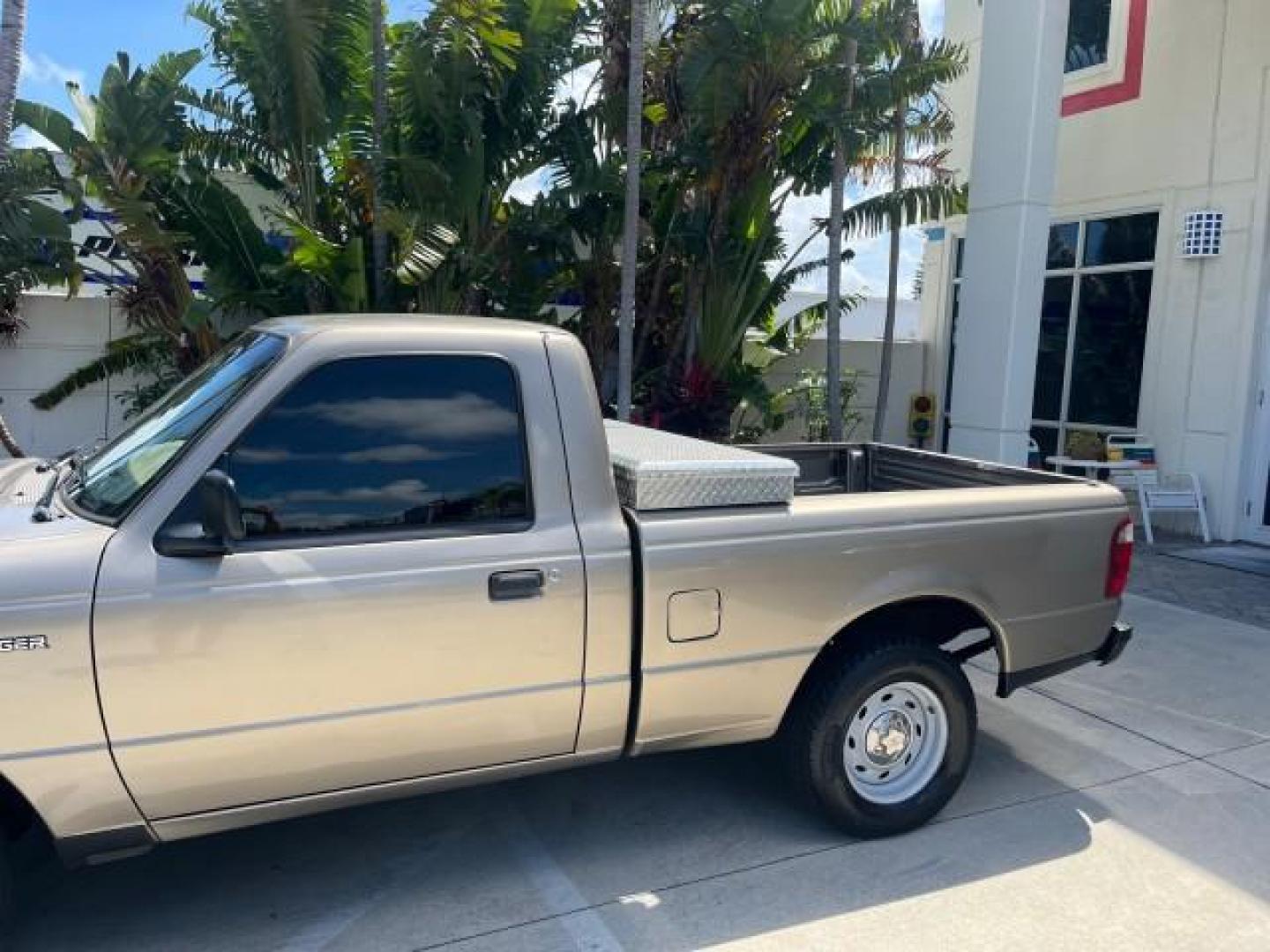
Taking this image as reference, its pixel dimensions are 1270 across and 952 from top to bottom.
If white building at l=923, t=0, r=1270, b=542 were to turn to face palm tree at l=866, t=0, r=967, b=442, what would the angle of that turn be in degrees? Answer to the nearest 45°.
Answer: approximately 45° to its right

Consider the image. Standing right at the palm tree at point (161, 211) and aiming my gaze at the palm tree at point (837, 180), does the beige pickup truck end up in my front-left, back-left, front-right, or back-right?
front-right

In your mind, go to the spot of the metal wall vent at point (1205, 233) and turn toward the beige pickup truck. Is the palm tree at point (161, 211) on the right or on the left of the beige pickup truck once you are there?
right

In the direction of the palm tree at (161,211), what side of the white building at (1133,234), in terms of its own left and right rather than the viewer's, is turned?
front

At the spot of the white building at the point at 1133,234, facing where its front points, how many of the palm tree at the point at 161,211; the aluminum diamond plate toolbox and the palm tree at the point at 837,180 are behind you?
0

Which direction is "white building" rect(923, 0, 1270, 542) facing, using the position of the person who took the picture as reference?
facing the viewer and to the left of the viewer

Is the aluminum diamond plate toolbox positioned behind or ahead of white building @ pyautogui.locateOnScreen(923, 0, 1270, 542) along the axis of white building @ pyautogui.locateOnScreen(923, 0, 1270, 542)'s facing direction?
ahead

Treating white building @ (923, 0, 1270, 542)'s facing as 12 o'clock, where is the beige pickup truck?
The beige pickup truck is roughly at 11 o'clock from the white building.

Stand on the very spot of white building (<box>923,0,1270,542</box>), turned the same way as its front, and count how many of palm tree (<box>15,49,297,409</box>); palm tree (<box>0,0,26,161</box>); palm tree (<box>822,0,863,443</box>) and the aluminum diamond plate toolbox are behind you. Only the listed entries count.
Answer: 0
